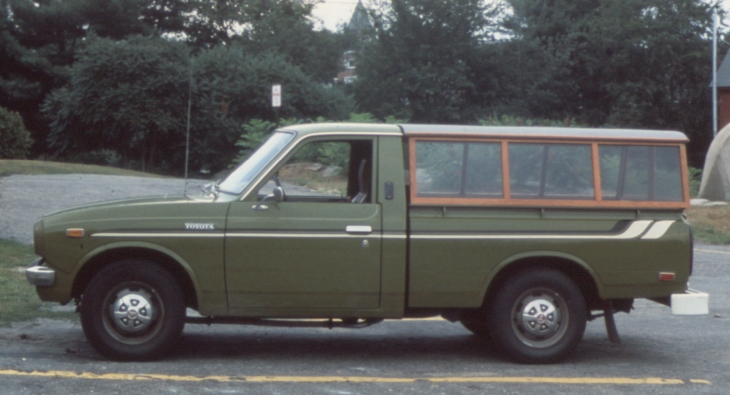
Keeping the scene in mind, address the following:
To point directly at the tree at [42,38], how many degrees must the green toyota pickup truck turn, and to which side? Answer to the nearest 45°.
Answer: approximately 45° to its right

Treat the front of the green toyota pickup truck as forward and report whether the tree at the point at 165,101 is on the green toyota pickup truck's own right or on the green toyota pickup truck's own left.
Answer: on the green toyota pickup truck's own right

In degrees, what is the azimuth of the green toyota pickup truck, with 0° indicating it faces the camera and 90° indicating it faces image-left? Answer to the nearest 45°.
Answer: approximately 90°

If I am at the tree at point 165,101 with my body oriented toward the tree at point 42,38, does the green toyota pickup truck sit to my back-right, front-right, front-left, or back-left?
back-left
